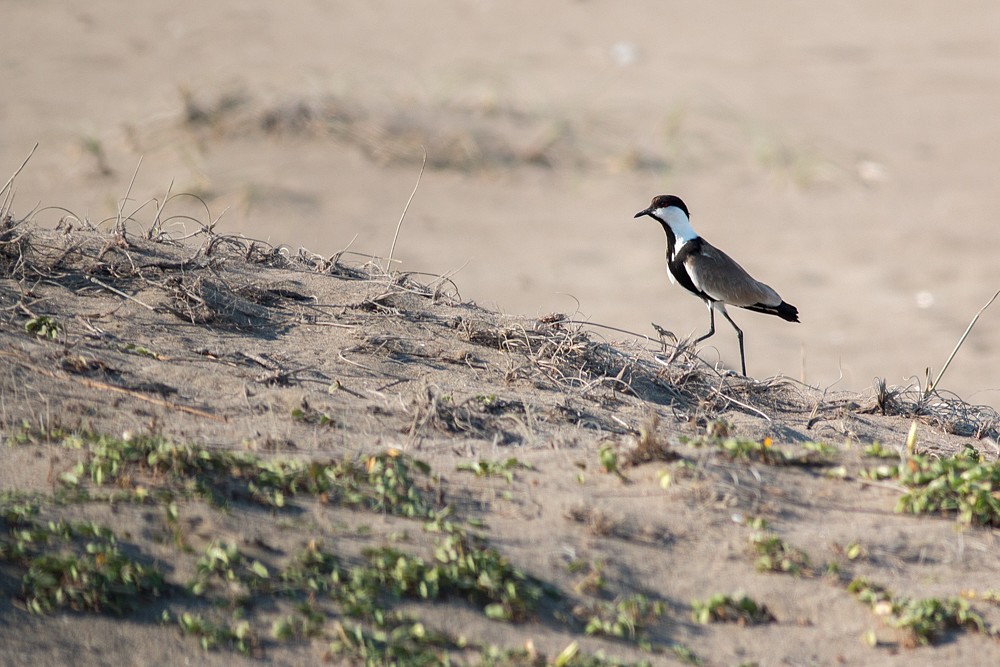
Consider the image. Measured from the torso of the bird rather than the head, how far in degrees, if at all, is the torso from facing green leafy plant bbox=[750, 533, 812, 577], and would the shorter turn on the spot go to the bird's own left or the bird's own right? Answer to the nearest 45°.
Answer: approximately 90° to the bird's own left

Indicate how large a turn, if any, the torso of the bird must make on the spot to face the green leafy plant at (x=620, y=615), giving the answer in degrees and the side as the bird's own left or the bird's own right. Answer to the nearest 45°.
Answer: approximately 90° to the bird's own left

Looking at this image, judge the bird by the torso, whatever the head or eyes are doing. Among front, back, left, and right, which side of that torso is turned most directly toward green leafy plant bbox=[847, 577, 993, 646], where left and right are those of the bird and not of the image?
left

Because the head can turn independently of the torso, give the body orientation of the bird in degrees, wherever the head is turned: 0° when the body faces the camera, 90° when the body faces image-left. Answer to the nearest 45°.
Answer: approximately 90°

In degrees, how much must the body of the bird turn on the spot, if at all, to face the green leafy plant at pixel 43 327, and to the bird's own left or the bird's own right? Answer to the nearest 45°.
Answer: approximately 45° to the bird's own left

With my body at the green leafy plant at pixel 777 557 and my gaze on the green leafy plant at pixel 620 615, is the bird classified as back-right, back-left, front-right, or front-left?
back-right

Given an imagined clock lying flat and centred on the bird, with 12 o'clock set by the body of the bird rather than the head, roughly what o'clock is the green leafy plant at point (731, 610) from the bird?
The green leafy plant is roughly at 9 o'clock from the bird.
